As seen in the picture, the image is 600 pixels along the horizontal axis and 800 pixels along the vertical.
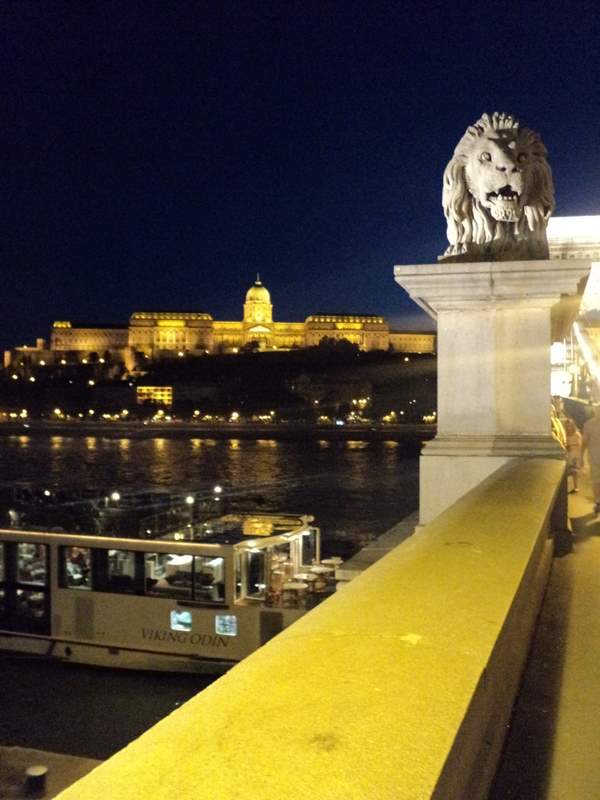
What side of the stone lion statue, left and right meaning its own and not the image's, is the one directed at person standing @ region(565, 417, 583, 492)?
back

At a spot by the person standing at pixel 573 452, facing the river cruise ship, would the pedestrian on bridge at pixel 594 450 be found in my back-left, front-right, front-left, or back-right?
back-left

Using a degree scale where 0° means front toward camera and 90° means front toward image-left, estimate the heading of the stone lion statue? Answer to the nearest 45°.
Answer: approximately 0°

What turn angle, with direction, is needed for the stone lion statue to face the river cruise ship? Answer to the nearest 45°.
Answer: approximately 135° to its right
